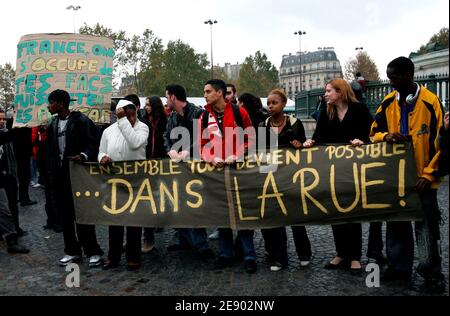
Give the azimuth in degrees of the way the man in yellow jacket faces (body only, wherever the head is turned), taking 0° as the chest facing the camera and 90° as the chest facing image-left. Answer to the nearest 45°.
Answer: approximately 45°

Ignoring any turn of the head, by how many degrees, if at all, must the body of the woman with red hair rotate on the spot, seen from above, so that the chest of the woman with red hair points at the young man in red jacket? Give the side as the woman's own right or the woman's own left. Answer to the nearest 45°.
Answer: approximately 45° to the woman's own right

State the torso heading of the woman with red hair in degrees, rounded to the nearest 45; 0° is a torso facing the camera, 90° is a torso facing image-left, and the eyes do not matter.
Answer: approximately 45°

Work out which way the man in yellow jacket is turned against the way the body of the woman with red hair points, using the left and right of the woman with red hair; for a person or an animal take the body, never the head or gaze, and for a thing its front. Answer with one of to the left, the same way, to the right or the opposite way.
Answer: the same way

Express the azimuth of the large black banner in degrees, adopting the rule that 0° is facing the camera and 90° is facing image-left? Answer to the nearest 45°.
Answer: approximately 0°

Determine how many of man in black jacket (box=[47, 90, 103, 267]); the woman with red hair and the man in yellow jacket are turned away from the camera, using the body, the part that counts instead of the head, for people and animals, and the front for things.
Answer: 0

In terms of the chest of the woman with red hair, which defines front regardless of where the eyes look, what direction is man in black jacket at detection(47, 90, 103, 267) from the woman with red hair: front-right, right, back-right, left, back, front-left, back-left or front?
front-right

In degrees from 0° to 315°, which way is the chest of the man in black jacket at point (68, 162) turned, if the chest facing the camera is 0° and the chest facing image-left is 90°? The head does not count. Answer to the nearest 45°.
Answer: approximately 45°

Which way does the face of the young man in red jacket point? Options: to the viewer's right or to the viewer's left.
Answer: to the viewer's left

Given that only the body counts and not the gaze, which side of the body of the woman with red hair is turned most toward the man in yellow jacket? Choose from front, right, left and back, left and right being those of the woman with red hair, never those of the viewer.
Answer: left

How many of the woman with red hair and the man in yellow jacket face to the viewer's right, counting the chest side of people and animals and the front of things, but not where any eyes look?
0

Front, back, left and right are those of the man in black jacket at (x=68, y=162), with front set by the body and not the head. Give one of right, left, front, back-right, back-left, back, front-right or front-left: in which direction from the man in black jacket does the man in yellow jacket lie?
left
